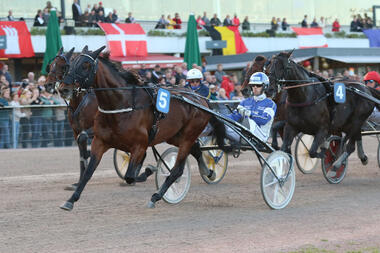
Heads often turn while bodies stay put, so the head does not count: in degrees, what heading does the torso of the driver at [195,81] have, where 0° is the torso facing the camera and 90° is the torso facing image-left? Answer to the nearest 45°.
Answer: approximately 45°

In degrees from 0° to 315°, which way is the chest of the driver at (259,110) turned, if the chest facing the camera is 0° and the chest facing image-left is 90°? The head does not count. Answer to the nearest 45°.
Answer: approximately 45°

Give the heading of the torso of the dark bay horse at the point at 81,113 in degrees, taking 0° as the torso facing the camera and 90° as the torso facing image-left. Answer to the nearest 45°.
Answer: approximately 45°

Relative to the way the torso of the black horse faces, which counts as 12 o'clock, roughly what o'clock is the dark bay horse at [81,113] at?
The dark bay horse is roughly at 1 o'clock from the black horse.

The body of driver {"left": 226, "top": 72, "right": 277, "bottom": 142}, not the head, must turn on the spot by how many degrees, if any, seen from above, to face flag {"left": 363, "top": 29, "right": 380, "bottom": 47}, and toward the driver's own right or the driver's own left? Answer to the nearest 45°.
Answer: approximately 135° to the driver's own right
